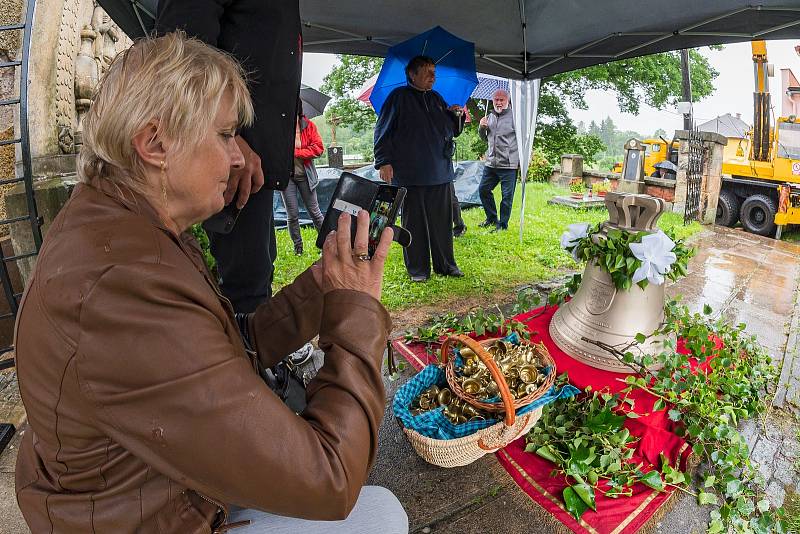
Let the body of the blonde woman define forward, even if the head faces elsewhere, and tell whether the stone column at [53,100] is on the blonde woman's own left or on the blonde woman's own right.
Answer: on the blonde woman's own left

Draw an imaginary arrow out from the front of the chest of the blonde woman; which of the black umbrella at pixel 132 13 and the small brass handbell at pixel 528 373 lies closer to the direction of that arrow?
the small brass handbell

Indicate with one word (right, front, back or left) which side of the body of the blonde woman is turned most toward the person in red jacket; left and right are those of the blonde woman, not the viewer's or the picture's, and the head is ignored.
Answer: left

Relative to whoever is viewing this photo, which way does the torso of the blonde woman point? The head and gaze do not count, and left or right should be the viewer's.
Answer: facing to the right of the viewer

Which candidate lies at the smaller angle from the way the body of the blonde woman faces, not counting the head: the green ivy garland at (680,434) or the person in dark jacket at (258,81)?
the green ivy garland

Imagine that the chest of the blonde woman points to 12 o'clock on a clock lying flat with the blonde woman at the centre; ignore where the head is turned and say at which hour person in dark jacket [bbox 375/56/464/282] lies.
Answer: The person in dark jacket is roughly at 10 o'clock from the blonde woman.

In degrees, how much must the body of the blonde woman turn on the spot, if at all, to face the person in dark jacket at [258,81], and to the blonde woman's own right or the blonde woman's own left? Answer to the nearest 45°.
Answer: approximately 90° to the blonde woman's own left

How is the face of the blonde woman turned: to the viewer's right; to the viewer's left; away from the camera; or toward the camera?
to the viewer's right

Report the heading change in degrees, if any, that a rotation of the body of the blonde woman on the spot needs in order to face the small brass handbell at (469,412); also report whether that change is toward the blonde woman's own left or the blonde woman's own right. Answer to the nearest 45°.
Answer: approximately 45° to the blonde woman's own left
